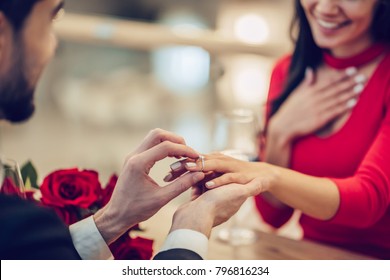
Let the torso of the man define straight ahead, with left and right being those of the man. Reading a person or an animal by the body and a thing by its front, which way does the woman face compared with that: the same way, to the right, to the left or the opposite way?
the opposite way

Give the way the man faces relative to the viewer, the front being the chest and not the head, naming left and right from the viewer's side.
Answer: facing away from the viewer and to the right of the viewer

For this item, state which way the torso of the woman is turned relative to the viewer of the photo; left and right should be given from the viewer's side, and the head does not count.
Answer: facing the viewer and to the left of the viewer

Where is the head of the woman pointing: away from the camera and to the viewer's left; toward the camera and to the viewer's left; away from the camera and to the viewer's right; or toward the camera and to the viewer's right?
toward the camera and to the viewer's left
